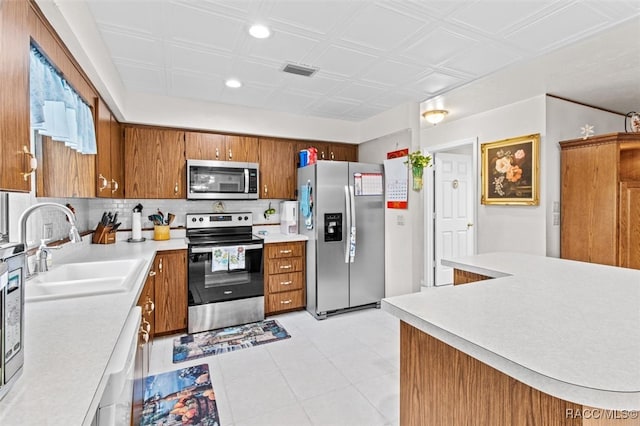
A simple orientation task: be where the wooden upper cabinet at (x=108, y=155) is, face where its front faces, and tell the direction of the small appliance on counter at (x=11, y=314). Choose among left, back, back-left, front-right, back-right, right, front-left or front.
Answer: right

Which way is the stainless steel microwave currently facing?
toward the camera

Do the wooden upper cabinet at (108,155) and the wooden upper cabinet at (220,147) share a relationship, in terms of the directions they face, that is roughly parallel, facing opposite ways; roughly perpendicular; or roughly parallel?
roughly perpendicular

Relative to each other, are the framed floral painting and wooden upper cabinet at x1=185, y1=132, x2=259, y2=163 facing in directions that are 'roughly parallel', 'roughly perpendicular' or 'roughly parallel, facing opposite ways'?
roughly perpendicular

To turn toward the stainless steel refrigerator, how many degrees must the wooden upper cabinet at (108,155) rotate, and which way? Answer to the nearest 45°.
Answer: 0° — it already faces it

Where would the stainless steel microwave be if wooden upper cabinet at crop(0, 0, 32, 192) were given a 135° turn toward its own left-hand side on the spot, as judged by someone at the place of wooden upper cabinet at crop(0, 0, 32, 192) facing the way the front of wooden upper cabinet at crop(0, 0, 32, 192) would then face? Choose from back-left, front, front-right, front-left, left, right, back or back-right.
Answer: front-right

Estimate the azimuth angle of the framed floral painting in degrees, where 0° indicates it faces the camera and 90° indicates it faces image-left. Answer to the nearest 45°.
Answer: approximately 45°

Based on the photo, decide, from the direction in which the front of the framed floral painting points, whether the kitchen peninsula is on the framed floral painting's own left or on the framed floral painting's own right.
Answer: on the framed floral painting's own left

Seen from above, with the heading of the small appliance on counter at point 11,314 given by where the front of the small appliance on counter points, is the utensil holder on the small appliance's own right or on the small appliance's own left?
on the small appliance's own left

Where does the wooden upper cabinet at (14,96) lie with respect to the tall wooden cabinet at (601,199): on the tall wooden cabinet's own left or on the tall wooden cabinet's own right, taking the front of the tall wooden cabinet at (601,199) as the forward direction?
on the tall wooden cabinet's own right

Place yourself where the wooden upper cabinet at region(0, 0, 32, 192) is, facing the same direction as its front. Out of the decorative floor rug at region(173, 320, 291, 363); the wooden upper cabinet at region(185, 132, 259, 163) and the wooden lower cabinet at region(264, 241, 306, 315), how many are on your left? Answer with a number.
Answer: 3

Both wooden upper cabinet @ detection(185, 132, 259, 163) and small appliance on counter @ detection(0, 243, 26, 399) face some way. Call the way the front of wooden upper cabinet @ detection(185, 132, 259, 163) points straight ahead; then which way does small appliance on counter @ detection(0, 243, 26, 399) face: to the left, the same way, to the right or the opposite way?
to the left

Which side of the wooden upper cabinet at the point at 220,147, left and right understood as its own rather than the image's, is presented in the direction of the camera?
front

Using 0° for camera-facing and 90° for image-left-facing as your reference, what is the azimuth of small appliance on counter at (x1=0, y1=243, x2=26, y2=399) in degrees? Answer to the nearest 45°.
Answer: approximately 315°

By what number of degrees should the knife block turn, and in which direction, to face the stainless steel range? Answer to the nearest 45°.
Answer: approximately 45° to its left

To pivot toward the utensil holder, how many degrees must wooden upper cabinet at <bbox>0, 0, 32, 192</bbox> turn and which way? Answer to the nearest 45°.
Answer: approximately 90° to its left

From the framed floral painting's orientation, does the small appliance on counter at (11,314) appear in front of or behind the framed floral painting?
in front
